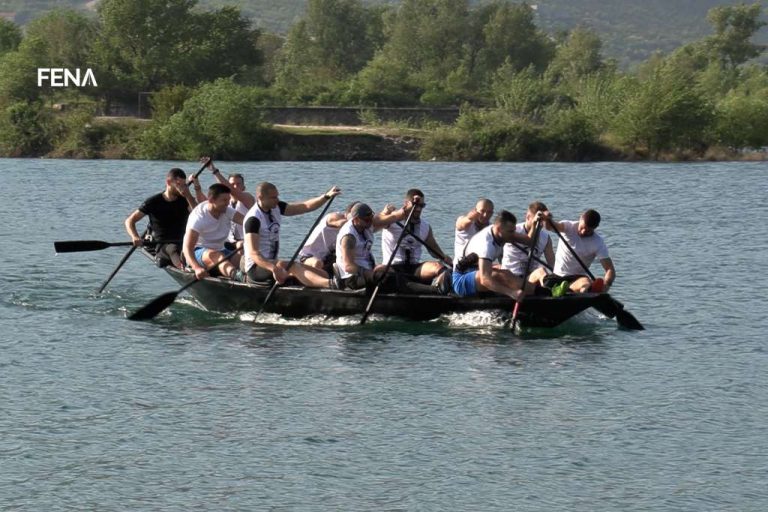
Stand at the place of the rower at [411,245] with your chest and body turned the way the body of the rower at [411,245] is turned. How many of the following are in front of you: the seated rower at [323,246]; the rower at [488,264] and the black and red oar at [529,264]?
2

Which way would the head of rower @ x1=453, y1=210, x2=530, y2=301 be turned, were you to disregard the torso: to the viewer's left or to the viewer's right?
to the viewer's right

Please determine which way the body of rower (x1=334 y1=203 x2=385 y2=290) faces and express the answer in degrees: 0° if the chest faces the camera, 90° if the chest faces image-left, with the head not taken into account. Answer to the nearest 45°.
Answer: approximately 315°

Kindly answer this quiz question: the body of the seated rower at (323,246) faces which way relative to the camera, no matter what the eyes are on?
to the viewer's right

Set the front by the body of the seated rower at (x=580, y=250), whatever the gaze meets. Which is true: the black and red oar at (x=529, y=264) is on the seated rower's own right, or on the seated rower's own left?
on the seated rower's own right

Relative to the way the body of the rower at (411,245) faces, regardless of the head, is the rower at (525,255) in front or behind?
in front

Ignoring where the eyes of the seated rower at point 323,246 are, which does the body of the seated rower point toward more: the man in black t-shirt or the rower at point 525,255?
the rower

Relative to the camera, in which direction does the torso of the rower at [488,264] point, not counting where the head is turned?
to the viewer's right
